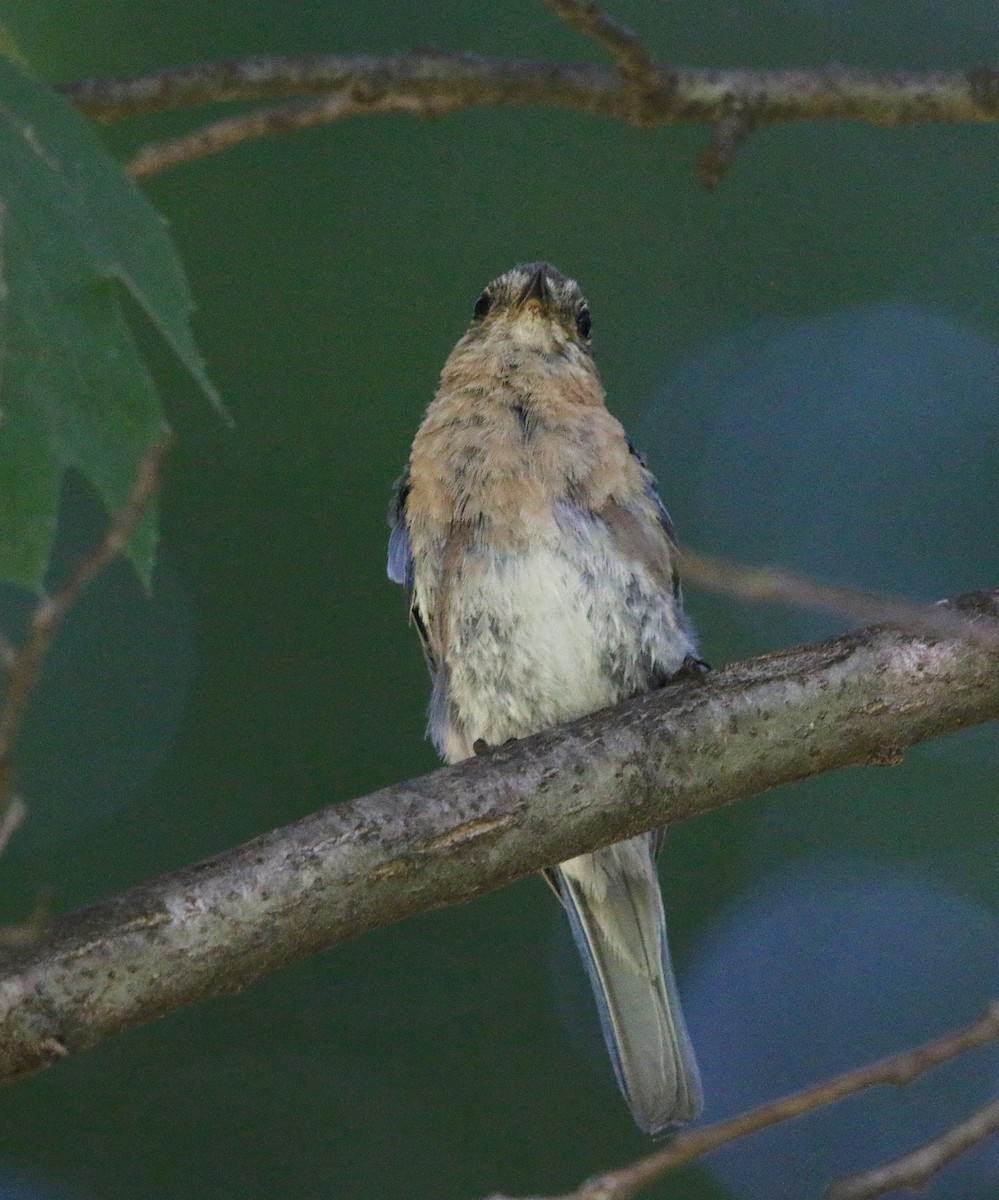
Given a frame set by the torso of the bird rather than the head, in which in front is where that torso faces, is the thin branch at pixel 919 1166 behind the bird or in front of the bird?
in front

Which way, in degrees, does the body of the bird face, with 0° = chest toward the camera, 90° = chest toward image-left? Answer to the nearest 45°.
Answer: approximately 0°
